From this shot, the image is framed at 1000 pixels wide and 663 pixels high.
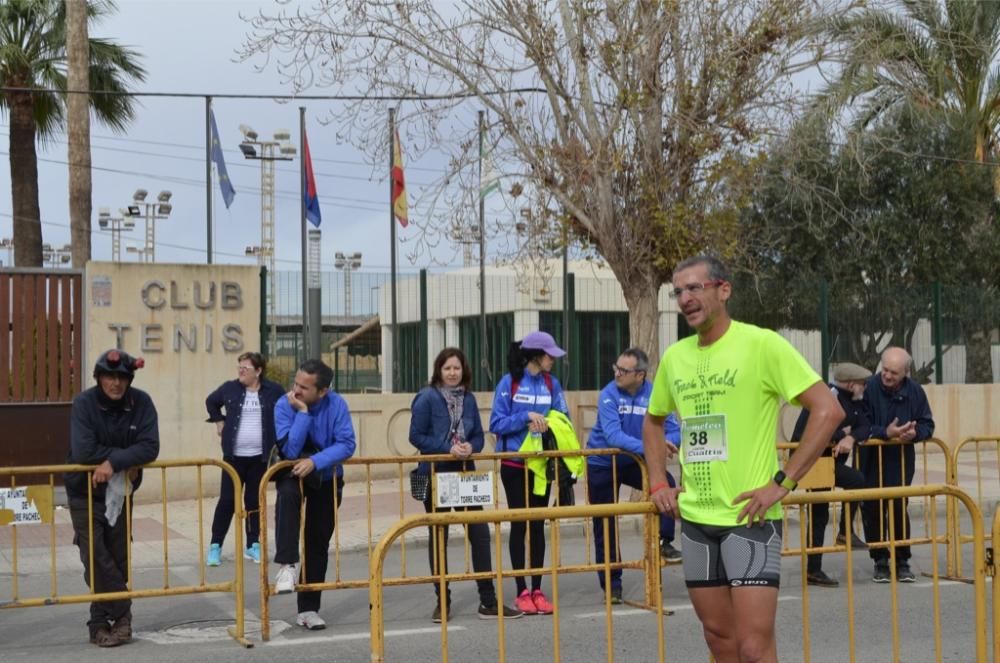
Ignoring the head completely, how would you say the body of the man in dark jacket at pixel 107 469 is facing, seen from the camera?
toward the camera

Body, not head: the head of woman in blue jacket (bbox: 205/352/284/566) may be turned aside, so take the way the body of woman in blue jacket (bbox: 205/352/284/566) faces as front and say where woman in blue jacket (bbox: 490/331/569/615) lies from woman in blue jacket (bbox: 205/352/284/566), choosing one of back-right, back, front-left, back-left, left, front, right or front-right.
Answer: front-left

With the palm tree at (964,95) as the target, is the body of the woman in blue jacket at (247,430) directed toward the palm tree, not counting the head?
no

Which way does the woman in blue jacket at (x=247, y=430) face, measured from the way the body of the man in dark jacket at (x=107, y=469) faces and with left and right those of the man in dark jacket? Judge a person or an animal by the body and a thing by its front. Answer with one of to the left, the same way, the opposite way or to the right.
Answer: the same way

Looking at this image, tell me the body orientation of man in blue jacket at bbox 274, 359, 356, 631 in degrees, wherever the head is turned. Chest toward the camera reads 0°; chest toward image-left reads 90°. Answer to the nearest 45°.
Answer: approximately 45°

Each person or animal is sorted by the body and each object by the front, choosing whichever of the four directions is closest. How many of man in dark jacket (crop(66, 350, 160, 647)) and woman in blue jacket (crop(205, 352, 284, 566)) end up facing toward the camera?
2

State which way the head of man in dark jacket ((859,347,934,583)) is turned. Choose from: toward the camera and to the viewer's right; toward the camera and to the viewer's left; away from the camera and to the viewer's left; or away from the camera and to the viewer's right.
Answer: toward the camera and to the viewer's left

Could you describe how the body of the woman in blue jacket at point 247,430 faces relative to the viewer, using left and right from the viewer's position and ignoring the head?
facing the viewer

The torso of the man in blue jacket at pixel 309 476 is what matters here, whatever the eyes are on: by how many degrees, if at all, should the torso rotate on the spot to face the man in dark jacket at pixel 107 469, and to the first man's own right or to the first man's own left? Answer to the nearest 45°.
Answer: approximately 45° to the first man's own right

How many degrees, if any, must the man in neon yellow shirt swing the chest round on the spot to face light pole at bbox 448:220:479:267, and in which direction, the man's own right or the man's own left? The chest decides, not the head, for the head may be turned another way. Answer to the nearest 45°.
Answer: approximately 135° to the man's own right

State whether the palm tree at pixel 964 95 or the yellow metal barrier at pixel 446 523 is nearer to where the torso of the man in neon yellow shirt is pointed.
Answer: the yellow metal barrier

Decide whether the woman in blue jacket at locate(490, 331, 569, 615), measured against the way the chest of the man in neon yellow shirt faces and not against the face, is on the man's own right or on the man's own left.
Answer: on the man's own right

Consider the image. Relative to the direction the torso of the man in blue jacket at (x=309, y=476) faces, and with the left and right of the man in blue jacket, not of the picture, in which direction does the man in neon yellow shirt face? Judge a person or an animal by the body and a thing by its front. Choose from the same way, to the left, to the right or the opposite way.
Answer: the same way

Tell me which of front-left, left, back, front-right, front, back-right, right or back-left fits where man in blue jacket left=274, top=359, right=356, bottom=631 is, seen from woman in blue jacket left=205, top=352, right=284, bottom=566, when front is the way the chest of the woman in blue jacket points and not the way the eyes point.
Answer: front

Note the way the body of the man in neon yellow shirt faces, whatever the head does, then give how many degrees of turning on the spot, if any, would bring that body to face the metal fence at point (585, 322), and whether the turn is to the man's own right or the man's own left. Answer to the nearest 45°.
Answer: approximately 135° to the man's own right
